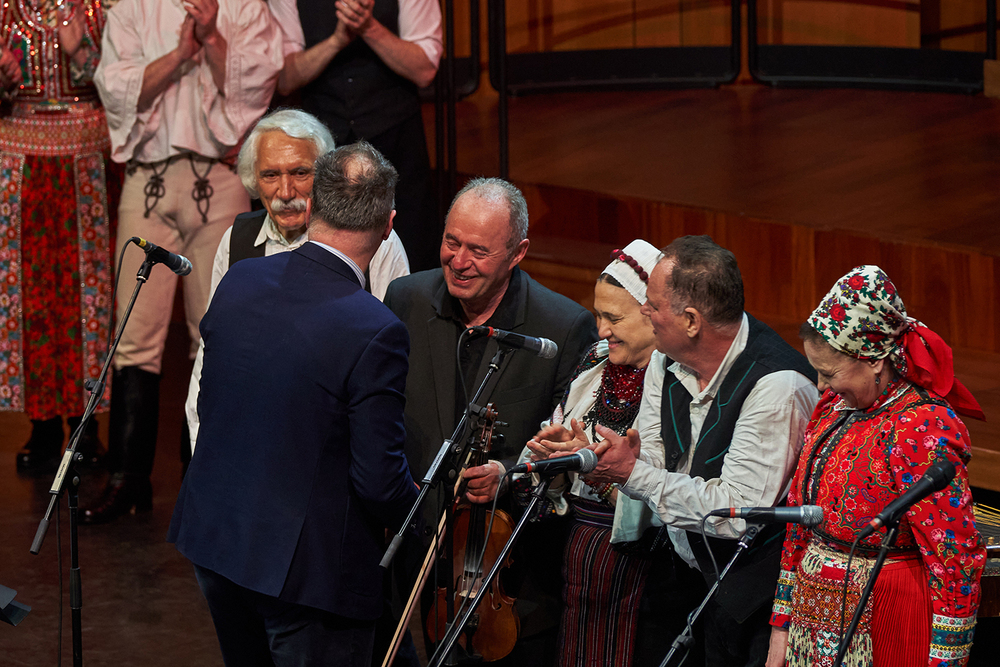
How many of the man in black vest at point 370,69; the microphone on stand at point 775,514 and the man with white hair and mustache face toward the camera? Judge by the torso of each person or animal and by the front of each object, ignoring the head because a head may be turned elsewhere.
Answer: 2

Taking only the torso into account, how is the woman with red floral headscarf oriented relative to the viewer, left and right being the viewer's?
facing the viewer and to the left of the viewer

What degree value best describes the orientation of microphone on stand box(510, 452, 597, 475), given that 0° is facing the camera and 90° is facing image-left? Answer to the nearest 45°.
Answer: approximately 270°

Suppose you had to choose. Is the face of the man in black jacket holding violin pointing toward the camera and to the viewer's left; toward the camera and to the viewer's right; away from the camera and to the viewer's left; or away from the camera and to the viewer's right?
toward the camera and to the viewer's left

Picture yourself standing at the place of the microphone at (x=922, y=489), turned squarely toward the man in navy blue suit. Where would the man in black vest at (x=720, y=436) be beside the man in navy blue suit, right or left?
right

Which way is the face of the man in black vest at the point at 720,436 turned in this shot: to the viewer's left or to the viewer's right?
to the viewer's left

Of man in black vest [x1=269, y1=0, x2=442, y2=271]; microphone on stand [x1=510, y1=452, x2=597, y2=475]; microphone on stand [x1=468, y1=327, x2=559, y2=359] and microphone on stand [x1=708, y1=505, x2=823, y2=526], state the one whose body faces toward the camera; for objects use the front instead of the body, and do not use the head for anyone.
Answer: the man in black vest

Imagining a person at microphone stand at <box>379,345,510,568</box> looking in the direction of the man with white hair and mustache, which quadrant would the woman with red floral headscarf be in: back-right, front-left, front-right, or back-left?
back-right

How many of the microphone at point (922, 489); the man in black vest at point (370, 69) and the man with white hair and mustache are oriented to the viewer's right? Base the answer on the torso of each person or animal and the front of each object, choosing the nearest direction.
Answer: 1

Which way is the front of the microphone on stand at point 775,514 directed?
to the viewer's right
